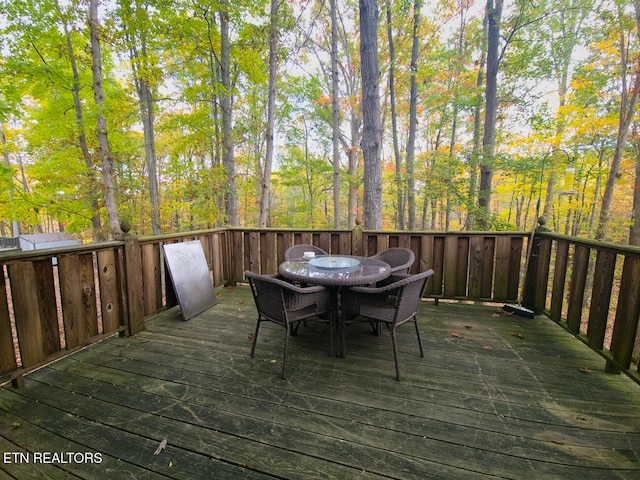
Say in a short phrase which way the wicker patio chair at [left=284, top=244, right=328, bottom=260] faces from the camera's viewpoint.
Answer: facing the viewer and to the right of the viewer

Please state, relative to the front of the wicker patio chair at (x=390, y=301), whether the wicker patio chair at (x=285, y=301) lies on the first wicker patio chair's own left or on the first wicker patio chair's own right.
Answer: on the first wicker patio chair's own left

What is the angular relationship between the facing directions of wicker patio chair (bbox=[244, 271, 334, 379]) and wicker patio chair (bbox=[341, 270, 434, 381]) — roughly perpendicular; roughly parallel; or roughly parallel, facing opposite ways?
roughly perpendicular

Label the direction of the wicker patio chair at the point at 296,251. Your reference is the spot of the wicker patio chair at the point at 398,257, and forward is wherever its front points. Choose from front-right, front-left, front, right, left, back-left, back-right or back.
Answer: front-right

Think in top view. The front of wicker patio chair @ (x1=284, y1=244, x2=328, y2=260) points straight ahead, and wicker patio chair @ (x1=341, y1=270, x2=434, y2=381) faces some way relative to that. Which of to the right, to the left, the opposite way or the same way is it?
the opposite way

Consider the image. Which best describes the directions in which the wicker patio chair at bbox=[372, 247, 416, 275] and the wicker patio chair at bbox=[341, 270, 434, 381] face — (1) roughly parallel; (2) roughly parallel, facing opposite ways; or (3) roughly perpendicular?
roughly perpendicular

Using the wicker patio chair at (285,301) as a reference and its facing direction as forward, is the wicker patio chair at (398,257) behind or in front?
in front

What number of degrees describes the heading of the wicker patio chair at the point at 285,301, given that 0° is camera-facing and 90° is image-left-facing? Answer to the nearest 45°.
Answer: approximately 225°

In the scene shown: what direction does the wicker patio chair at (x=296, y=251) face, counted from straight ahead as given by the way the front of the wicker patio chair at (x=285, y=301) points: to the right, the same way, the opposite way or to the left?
to the right

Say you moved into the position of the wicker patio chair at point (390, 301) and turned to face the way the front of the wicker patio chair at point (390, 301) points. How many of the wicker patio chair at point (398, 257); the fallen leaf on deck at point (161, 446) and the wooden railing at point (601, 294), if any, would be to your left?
1

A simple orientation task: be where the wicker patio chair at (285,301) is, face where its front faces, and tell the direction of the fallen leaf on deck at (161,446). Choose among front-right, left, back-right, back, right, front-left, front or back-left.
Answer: back

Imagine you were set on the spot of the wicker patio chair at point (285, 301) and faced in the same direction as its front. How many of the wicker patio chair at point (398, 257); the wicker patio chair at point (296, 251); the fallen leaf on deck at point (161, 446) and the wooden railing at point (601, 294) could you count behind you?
1

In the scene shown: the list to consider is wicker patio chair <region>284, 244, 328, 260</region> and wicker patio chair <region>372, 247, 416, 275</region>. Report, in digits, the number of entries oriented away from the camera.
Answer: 0

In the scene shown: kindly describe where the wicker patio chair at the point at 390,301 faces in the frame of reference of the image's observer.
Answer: facing away from the viewer and to the left of the viewer

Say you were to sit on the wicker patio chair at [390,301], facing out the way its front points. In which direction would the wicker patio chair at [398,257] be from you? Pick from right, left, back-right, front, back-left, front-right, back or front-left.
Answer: front-right

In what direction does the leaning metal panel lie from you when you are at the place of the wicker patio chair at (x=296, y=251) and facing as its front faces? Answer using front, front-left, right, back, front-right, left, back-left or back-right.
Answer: back-right
